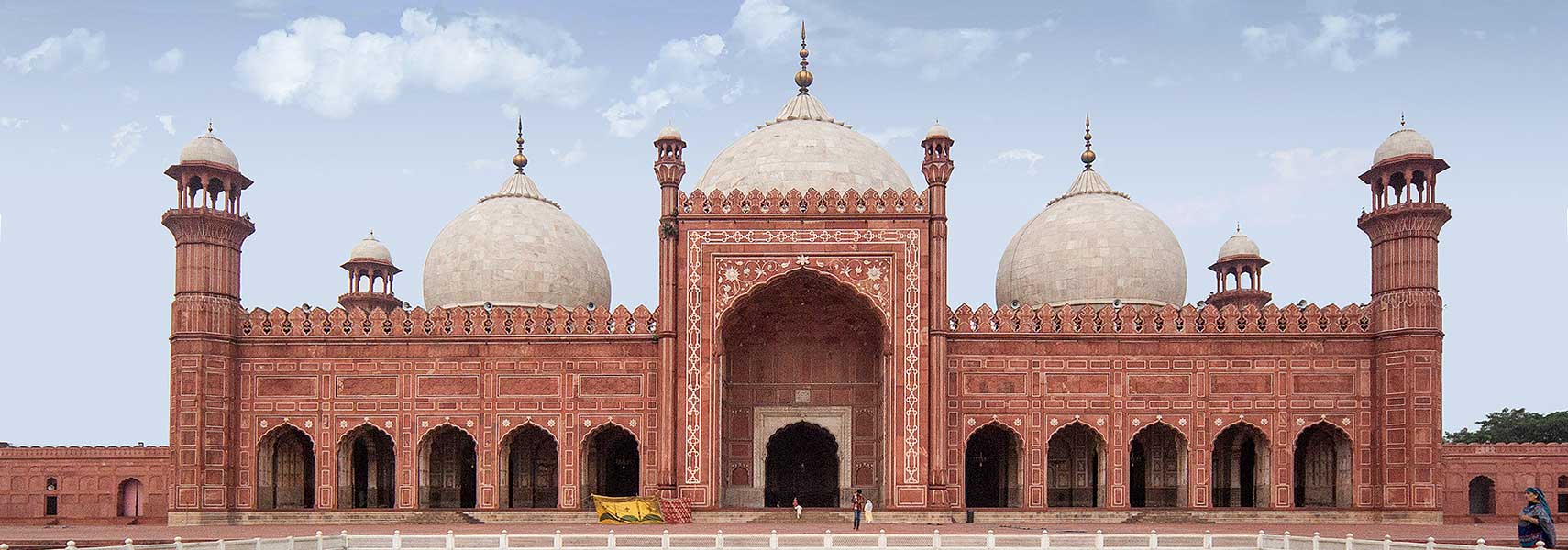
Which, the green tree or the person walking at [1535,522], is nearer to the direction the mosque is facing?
the person walking

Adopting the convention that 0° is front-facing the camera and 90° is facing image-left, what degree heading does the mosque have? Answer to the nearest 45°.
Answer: approximately 0°

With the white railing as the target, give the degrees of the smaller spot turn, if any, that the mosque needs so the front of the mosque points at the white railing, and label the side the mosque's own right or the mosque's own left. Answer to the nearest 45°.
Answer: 0° — it already faces it
